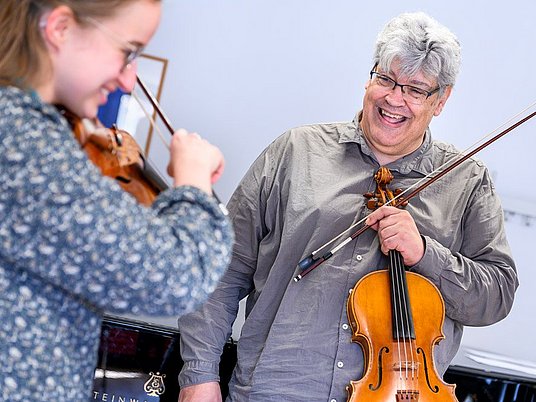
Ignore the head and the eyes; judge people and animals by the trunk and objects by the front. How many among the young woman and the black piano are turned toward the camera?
1

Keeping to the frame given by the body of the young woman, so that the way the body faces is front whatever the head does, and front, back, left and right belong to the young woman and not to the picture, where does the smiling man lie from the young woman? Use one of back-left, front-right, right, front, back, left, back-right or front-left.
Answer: front-left

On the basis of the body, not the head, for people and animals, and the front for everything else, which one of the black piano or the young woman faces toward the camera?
the black piano

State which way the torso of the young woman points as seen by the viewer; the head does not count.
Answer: to the viewer's right

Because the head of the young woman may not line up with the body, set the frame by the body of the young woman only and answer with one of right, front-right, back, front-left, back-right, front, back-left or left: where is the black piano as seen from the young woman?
left

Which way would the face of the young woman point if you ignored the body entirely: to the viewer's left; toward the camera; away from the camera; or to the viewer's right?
to the viewer's right

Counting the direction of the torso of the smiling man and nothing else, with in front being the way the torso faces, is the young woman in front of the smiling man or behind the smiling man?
in front

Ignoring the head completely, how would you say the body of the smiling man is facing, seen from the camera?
toward the camera

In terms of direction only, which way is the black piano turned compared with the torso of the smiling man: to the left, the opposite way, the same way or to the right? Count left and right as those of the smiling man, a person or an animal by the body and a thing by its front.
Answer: the same way

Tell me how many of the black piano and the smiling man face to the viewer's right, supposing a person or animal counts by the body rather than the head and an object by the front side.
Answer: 0

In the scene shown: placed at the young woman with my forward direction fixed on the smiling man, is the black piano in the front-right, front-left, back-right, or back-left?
front-left

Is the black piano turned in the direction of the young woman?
yes
